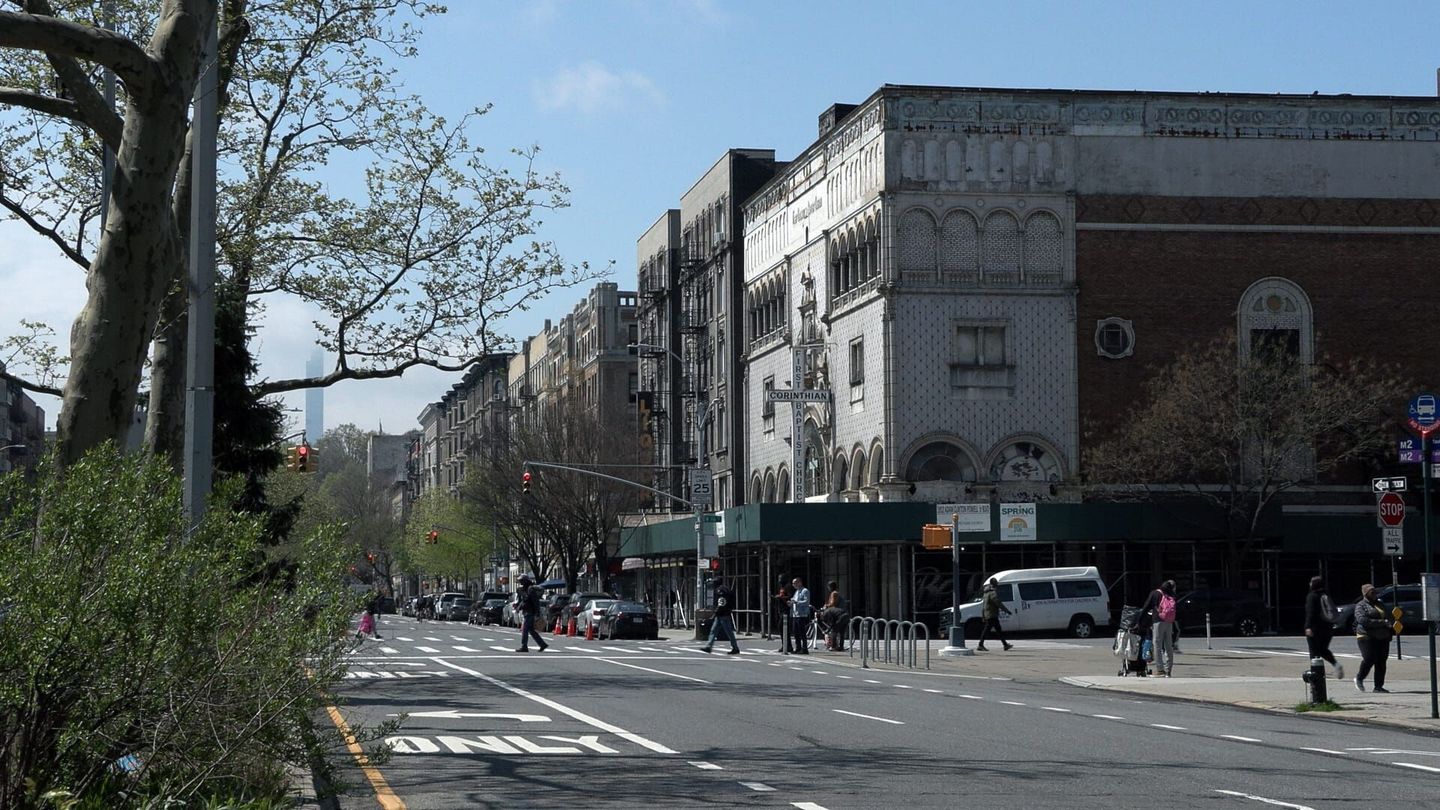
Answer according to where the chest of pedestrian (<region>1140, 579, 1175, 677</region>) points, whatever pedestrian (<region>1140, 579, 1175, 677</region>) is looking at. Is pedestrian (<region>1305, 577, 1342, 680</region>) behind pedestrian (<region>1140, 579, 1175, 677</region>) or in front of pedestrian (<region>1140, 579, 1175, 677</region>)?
behind

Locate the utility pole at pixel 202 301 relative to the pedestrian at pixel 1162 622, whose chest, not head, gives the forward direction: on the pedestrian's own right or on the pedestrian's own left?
on the pedestrian's own left

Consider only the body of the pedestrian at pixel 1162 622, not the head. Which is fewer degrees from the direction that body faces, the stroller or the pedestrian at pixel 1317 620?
the stroller

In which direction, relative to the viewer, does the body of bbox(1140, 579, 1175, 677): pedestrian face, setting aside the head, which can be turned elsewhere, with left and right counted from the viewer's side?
facing away from the viewer and to the left of the viewer

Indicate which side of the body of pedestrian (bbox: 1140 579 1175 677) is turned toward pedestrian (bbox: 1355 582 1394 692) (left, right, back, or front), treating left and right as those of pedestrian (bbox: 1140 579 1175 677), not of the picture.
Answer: back

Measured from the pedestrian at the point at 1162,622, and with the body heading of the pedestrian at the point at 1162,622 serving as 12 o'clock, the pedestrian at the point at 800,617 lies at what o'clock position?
the pedestrian at the point at 800,617 is roughly at 12 o'clock from the pedestrian at the point at 1162,622.

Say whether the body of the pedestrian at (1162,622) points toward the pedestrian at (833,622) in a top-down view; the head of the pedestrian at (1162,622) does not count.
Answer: yes

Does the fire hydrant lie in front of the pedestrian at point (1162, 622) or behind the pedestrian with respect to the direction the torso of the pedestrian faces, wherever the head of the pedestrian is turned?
behind

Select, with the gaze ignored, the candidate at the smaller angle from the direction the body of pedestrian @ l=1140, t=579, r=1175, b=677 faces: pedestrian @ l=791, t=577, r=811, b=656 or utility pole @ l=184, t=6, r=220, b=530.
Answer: the pedestrian

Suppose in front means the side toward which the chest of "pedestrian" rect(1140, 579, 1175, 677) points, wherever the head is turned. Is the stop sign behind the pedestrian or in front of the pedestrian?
behind

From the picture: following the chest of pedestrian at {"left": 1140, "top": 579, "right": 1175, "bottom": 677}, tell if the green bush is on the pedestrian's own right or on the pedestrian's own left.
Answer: on the pedestrian's own left
